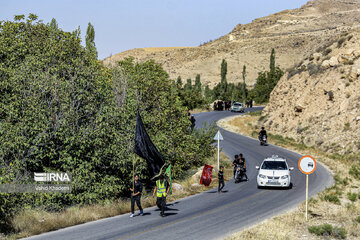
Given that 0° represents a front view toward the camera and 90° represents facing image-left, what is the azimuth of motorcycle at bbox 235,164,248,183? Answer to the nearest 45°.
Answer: approximately 45°

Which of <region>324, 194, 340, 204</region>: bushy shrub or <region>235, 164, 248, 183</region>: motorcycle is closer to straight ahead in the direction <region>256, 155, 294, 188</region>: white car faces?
the bushy shrub

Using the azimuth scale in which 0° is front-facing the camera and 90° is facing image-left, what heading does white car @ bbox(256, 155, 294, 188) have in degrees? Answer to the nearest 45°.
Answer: approximately 0°

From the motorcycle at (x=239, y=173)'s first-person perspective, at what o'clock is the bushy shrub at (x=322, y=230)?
The bushy shrub is roughly at 10 o'clock from the motorcycle.

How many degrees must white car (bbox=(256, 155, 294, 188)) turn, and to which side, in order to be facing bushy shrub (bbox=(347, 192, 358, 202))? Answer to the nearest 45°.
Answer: approximately 45° to its left

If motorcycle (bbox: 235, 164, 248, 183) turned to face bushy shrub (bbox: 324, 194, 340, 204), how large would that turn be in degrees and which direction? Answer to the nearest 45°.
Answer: approximately 90° to its left

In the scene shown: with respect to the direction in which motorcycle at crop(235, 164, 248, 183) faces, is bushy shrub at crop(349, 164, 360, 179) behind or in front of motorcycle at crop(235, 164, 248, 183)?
behind
